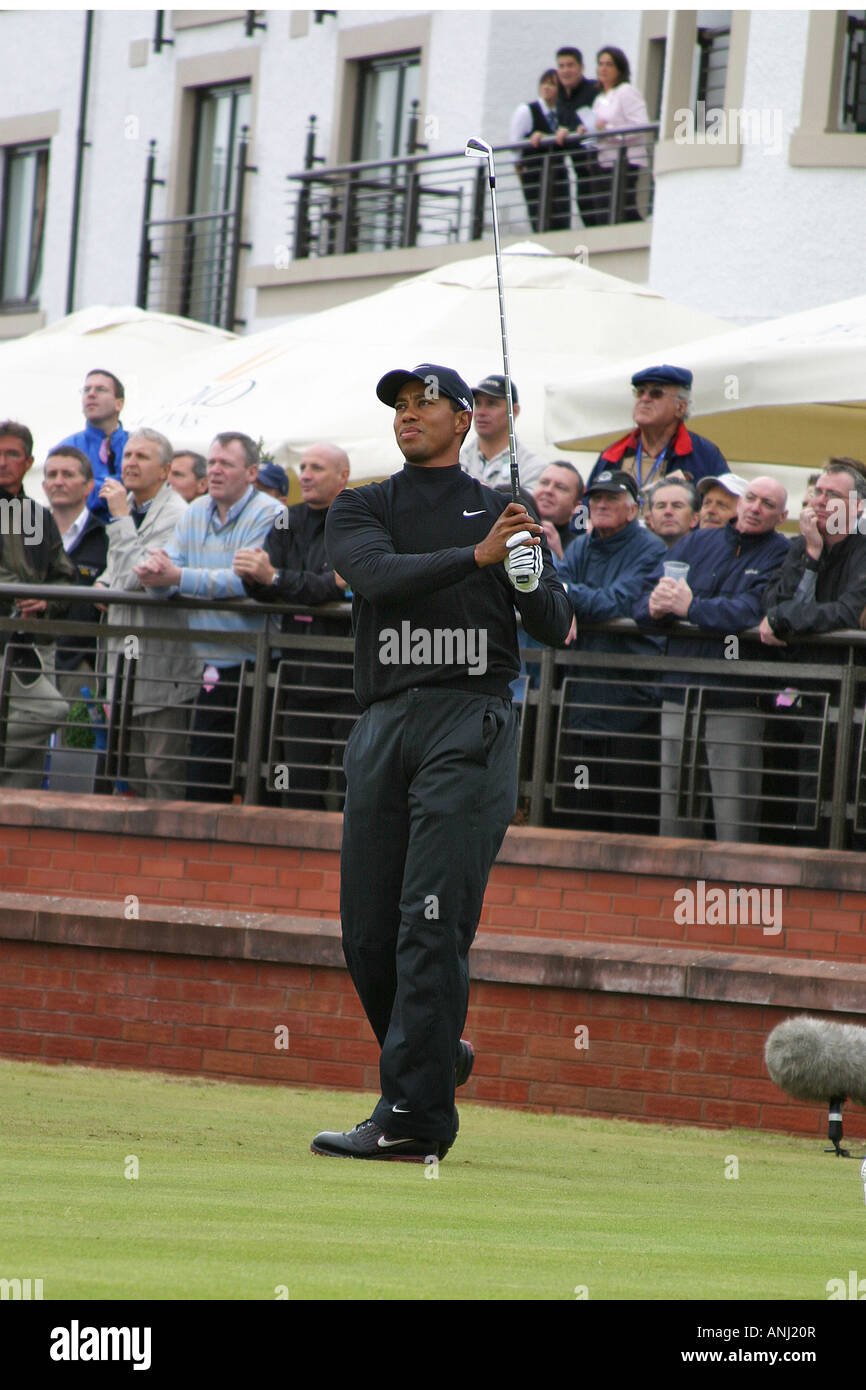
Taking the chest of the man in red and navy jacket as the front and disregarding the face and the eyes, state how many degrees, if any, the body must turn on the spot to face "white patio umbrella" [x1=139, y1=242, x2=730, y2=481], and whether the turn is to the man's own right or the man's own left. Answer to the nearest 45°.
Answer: approximately 90° to the man's own right

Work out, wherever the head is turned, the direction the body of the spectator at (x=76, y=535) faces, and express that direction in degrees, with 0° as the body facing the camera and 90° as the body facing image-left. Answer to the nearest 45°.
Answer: approximately 45°

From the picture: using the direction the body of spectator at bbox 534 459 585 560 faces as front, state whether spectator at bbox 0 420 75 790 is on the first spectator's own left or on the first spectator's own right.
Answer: on the first spectator's own right

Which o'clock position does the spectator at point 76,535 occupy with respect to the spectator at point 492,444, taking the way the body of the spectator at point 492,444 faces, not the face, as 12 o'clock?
the spectator at point 76,535 is roughly at 2 o'clock from the spectator at point 492,444.

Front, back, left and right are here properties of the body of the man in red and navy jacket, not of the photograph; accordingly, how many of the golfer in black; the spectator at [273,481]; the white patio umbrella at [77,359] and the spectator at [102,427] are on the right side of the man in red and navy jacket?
3

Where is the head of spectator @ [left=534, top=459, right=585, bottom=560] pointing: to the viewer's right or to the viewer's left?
to the viewer's left
